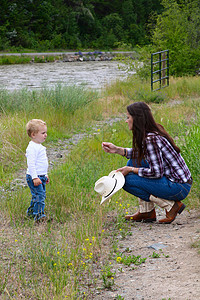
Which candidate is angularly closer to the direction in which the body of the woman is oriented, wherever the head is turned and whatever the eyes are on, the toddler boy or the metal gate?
the toddler boy

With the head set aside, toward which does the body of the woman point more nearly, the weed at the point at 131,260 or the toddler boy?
the toddler boy

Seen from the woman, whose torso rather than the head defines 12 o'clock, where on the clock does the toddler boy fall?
The toddler boy is roughly at 12 o'clock from the woman.

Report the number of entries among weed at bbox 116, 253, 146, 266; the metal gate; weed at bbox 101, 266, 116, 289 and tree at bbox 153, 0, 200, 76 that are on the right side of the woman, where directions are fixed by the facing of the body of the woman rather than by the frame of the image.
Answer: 2

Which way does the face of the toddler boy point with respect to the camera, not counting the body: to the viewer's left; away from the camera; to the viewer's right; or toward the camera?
to the viewer's right

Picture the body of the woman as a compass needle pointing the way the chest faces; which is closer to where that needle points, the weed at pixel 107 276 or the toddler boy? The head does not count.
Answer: the toddler boy

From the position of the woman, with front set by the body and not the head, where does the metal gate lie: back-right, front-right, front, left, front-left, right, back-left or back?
right

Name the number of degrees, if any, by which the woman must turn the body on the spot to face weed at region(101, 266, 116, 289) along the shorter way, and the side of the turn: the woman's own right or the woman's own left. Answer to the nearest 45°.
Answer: approximately 90° to the woman's own left

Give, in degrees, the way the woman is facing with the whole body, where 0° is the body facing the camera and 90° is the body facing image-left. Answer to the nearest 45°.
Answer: approximately 90°

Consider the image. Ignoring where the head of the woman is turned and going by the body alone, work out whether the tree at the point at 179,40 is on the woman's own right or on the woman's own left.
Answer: on the woman's own right

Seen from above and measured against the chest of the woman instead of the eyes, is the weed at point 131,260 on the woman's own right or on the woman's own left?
on the woman's own left

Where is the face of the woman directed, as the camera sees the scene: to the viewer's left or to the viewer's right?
to the viewer's left
